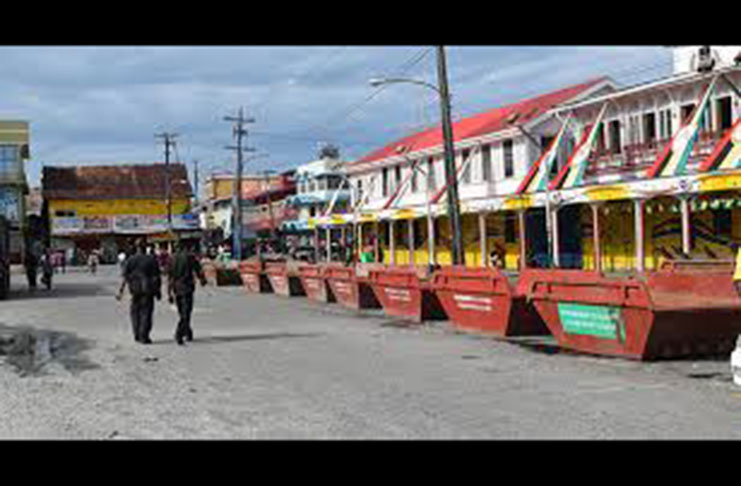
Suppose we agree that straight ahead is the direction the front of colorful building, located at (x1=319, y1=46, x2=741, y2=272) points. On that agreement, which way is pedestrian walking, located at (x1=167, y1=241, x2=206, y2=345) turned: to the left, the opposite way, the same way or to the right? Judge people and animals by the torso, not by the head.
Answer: to the right

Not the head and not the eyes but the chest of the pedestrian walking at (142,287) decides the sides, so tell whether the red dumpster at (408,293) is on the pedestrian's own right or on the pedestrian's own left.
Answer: on the pedestrian's own right

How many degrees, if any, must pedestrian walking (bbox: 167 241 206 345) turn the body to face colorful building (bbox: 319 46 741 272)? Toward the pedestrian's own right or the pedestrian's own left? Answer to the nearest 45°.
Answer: approximately 45° to the pedestrian's own right

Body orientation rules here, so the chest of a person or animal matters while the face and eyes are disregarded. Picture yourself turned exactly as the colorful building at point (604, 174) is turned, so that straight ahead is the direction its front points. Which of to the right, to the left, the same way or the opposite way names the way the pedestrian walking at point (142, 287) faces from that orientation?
to the right

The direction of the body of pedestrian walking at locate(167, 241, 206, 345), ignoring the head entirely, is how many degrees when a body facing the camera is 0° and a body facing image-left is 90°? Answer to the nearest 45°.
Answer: approximately 180°

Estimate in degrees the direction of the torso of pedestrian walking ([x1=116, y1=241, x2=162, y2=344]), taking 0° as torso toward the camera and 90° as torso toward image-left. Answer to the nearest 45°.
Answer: approximately 180°

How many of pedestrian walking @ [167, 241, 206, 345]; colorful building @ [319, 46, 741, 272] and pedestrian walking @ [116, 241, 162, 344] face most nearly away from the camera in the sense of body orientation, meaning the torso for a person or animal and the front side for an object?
2

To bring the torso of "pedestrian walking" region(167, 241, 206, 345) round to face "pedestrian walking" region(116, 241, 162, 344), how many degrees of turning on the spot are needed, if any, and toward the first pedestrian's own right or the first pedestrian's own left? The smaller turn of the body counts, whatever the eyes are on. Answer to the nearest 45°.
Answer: approximately 90° to the first pedestrian's own left

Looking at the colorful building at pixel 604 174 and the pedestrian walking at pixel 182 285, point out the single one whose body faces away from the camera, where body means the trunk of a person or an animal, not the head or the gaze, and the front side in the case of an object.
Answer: the pedestrian walking
